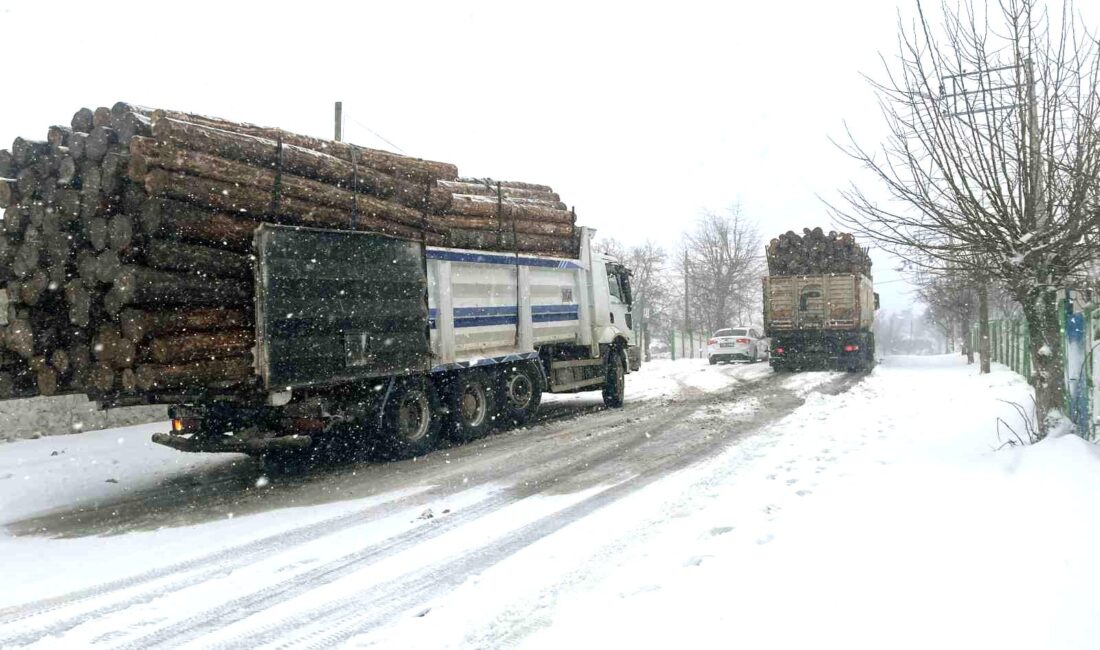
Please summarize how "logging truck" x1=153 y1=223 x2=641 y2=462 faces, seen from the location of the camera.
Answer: facing away from the viewer and to the right of the viewer

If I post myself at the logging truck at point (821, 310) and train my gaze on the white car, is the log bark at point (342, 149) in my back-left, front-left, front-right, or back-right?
back-left

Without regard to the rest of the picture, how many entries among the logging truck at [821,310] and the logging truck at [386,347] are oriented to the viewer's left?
0

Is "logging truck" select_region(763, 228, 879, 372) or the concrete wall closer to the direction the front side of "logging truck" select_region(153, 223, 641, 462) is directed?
the logging truck

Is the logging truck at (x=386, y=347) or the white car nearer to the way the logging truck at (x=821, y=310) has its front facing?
the white car

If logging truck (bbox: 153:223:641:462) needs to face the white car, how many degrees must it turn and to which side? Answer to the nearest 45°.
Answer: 0° — it already faces it

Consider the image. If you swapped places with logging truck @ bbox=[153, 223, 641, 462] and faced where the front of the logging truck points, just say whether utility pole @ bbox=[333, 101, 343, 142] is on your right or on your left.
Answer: on your left

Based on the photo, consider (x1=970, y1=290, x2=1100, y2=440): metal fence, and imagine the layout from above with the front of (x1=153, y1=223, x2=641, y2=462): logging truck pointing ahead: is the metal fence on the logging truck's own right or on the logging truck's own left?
on the logging truck's own right

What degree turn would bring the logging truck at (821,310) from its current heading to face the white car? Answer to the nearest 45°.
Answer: approximately 45° to its left

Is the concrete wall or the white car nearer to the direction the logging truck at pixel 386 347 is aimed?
the white car

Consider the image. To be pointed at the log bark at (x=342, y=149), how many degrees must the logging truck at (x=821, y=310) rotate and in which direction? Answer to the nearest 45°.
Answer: approximately 180°

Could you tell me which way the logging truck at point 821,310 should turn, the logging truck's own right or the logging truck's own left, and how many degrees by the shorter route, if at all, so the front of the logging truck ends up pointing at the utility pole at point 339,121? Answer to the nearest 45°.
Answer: approximately 135° to the logging truck's own left

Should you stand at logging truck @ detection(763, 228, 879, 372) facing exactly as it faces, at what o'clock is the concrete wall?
The concrete wall is roughly at 7 o'clock from the logging truck.

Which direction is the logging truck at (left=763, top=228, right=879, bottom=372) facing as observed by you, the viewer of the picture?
facing away from the viewer
